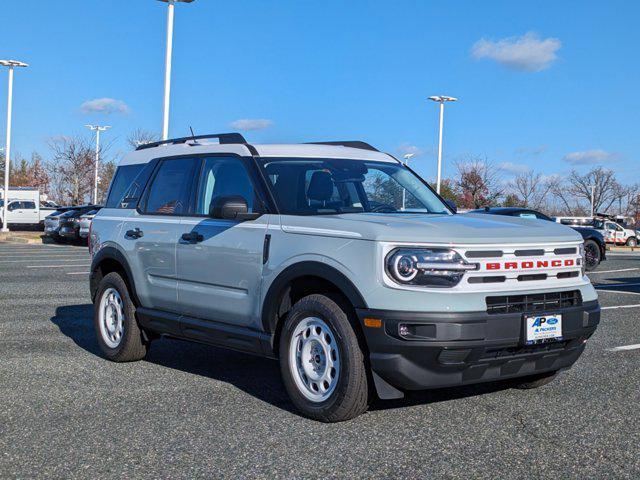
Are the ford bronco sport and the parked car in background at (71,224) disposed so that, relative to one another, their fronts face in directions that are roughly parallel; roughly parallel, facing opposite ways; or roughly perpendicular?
roughly perpendicular

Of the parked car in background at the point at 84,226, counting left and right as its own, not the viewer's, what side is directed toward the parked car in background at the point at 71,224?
left

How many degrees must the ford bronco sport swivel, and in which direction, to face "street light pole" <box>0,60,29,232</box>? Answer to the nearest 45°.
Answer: approximately 180°

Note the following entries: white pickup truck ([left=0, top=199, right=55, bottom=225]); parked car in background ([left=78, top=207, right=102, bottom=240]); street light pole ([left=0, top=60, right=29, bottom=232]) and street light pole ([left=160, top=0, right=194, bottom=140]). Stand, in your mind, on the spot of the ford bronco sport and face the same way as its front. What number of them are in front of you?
0

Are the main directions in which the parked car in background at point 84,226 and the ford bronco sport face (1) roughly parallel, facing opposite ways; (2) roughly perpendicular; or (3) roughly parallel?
roughly perpendicular

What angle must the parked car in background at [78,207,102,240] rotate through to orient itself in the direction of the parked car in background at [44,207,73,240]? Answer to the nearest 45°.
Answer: approximately 90° to its left

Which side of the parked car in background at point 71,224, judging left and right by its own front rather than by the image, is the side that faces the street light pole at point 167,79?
right

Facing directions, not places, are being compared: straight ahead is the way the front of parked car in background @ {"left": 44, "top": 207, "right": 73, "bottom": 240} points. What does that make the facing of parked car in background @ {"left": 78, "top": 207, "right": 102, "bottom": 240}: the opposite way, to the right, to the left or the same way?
the same way

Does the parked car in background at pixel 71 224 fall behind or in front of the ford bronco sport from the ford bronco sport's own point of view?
behind

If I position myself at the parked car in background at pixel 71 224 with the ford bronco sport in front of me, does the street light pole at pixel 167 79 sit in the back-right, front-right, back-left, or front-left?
front-left

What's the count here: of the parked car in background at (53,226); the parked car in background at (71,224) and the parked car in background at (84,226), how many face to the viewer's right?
0

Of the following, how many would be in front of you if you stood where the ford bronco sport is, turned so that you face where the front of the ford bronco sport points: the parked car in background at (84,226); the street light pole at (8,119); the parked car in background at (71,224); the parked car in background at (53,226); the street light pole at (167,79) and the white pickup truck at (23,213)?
0

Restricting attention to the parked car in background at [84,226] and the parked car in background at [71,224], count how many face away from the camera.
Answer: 2
